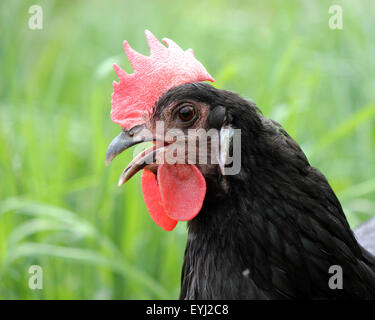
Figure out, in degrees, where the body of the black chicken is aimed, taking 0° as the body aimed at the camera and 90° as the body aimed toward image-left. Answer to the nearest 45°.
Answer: approximately 90°
